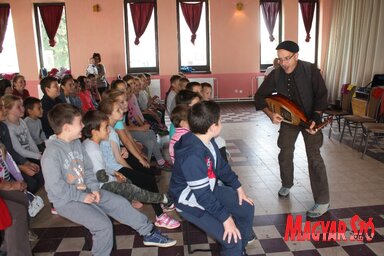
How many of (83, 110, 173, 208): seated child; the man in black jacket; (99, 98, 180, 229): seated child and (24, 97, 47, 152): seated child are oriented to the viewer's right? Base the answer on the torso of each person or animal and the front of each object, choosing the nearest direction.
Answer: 3

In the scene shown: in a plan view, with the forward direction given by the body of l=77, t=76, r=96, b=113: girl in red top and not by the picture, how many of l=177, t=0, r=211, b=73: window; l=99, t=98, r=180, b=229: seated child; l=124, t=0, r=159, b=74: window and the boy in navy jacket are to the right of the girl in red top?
2

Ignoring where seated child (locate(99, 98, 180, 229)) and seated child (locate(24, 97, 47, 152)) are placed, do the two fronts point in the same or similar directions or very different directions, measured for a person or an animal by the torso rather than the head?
same or similar directions

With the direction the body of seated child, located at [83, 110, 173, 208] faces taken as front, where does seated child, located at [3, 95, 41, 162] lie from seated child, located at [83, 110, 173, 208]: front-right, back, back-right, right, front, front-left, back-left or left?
back-left

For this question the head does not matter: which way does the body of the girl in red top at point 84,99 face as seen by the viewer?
to the viewer's right

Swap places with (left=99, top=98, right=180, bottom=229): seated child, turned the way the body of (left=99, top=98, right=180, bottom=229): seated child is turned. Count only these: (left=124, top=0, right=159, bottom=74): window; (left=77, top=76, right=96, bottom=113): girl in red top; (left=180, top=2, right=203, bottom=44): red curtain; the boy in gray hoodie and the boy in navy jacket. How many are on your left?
3

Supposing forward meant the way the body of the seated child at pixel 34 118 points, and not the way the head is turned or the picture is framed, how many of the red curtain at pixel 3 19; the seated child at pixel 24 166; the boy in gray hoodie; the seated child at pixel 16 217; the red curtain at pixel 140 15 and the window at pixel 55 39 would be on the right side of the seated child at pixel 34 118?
3

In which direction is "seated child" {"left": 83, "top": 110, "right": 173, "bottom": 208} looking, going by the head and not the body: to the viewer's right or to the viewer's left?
to the viewer's right

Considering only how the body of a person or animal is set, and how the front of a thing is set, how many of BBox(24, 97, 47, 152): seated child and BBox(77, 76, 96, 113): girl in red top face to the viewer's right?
2

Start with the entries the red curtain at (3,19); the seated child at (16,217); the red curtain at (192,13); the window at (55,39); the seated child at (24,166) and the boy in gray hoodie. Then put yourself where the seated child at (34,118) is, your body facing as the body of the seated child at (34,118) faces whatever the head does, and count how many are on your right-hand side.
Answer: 3

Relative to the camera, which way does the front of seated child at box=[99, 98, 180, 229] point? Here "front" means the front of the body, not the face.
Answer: to the viewer's right

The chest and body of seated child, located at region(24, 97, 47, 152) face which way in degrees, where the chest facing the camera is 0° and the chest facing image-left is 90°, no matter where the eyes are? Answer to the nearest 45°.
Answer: approximately 270°

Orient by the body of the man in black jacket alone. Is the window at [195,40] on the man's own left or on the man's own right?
on the man's own right

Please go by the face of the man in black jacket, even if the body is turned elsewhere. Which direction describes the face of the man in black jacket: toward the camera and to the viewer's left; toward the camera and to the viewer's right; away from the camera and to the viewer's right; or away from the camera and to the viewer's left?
toward the camera and to the viewer's left

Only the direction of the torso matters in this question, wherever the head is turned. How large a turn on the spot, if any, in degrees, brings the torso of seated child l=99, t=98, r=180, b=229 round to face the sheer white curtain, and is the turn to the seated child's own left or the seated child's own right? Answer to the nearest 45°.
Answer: approximately 45° to the seated child's own left

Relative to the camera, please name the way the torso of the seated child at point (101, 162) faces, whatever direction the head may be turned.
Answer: to the viewer's right

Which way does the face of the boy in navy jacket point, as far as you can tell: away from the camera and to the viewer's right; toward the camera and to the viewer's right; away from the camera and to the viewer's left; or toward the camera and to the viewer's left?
away from the camera and to the viewer's right

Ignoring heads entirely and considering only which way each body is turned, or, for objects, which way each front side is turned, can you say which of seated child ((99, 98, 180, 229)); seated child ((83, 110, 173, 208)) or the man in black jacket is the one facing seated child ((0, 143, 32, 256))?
the man in black jacket
